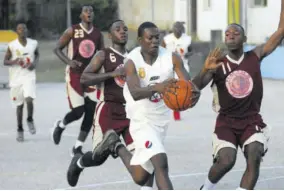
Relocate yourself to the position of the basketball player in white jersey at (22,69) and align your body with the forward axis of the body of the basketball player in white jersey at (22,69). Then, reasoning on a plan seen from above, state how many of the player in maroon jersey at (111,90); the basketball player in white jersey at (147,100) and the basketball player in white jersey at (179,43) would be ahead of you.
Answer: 2

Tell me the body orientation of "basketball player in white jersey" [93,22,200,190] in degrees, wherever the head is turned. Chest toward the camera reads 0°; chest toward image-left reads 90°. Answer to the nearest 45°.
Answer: approximately 315°

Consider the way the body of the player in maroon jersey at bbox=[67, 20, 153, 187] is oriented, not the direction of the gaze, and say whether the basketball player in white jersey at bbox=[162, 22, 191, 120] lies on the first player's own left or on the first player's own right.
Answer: on the first player's own left

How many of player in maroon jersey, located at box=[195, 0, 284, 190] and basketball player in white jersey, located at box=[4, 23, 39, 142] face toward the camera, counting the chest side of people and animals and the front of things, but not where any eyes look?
2

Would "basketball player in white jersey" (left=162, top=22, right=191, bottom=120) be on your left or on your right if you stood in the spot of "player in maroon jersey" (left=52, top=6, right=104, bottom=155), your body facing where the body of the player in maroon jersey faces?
on your left

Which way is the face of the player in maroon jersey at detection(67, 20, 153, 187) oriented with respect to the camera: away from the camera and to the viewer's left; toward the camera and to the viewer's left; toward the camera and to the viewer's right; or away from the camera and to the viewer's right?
toward the camera and to the viewer's right

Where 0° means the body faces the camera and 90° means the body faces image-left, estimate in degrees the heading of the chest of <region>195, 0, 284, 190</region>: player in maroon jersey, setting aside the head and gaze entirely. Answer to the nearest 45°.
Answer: approximately 0°

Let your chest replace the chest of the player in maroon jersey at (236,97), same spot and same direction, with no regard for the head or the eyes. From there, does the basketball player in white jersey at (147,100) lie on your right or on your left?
on your right

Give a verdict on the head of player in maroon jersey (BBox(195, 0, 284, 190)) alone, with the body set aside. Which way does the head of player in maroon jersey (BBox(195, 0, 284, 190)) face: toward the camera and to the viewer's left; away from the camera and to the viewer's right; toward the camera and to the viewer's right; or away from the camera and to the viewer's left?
toward the camera and to the viewer's left
